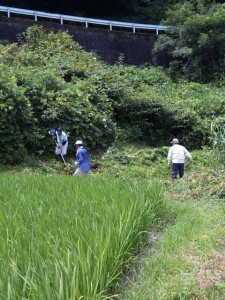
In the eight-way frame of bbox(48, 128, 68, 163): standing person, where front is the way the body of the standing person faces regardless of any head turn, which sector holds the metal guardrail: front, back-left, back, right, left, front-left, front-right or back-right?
back-right

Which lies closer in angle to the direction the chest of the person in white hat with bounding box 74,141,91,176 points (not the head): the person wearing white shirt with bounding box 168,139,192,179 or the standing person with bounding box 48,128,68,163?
the standing person

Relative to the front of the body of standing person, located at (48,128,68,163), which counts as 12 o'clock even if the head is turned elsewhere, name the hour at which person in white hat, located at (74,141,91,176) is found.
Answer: The person in white hat is roughly at 10 o'clock from the standing person.

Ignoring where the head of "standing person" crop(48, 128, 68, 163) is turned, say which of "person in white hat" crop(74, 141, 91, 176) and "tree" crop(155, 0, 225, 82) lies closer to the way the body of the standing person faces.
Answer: the person in white hat

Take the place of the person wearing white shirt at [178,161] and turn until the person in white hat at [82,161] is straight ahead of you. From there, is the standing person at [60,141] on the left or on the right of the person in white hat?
right
